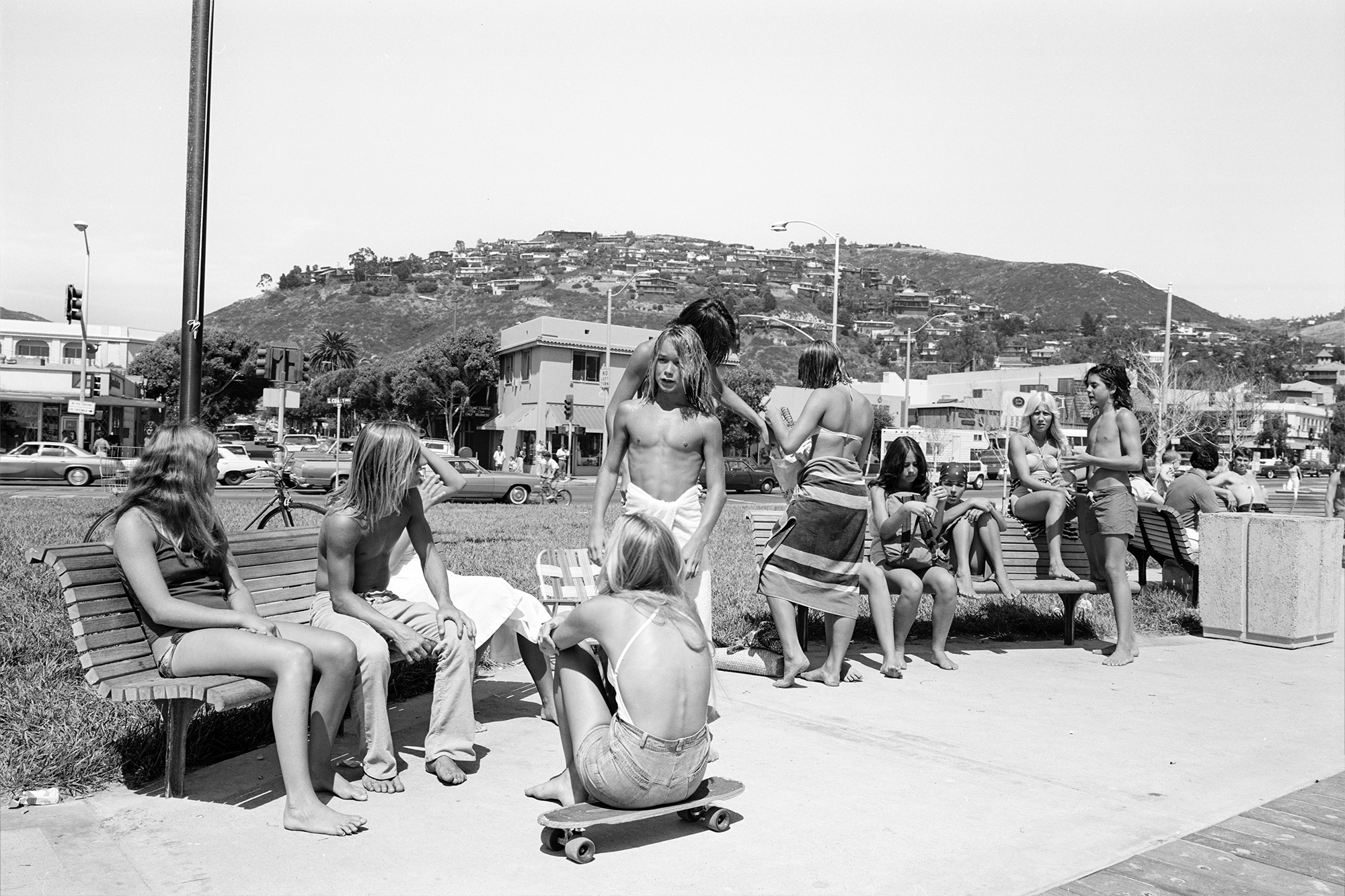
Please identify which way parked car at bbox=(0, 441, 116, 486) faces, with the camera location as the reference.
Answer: facing to the left of the viewer

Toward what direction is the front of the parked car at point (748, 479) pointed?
to the viewer's right

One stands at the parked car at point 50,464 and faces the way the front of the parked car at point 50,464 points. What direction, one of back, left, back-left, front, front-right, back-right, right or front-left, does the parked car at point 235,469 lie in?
back

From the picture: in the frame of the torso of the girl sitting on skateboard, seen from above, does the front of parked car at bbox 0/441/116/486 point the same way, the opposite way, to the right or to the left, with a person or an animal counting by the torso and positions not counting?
to the left

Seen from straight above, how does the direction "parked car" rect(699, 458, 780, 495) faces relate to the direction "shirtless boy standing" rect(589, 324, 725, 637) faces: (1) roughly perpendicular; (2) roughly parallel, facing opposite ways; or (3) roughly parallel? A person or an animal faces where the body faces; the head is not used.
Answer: roughly perpendicular

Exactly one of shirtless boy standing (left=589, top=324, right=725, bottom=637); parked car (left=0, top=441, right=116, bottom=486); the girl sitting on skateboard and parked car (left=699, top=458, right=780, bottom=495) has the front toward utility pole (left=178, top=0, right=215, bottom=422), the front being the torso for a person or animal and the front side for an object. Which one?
the girl sitting on skateboard

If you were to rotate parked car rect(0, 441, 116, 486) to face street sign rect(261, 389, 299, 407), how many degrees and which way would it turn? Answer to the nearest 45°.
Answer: approximately 135° to its left

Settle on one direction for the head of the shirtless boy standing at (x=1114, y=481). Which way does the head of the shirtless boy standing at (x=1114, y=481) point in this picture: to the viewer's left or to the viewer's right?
to the viewer's left

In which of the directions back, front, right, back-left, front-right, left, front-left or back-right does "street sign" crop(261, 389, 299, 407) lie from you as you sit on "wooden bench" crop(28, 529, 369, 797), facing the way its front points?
back-left

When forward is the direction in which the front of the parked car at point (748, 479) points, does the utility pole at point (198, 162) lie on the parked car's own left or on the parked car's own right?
on the parked car's own right

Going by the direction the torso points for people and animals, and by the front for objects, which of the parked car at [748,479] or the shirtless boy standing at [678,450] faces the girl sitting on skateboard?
the shirtless boy standing

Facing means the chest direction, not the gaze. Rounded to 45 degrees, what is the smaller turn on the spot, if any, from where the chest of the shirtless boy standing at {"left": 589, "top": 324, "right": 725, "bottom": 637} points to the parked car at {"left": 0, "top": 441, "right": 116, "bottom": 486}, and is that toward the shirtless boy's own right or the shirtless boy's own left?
approximately 135° to the shirtless boy's own right
